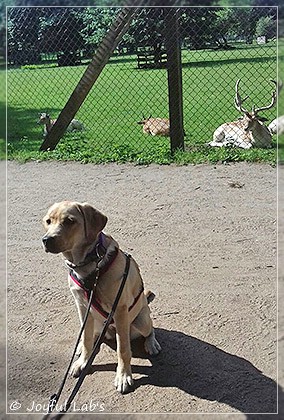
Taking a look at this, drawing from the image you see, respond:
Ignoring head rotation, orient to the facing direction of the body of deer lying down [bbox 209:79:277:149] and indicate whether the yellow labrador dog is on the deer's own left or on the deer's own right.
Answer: on the deer's own right

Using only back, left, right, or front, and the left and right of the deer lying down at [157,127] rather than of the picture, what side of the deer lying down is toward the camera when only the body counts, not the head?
left

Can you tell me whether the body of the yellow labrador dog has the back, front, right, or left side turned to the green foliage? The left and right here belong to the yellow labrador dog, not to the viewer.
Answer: back

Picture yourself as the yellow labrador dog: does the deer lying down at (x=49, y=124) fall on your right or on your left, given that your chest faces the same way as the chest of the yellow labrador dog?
on your right

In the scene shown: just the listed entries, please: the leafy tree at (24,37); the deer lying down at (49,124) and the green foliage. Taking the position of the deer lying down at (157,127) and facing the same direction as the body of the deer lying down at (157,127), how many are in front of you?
2

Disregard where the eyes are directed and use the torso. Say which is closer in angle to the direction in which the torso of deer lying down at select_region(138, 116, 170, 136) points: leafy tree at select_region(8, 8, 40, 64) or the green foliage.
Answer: the leafy tree

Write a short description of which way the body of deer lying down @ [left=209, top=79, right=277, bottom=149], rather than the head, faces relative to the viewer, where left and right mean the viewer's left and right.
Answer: facing the viewer and to the right of the viewer

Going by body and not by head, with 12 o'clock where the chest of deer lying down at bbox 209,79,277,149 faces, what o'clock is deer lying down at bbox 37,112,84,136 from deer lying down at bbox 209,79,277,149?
deer lying down at bbox 37,112,84,136 is roughly at 5 o'clock from deer lying down at bbox 209,79,277,149.

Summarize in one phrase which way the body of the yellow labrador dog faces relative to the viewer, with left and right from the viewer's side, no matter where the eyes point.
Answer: facing the viewer and to the left of the viewer

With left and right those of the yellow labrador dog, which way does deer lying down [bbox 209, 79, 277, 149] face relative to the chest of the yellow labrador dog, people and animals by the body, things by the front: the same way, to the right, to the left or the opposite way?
to the left

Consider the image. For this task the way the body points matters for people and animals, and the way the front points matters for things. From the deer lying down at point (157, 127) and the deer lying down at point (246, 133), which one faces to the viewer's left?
the deer lying down at point (157, 127)

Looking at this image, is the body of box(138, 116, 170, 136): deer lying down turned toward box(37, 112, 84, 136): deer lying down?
yes

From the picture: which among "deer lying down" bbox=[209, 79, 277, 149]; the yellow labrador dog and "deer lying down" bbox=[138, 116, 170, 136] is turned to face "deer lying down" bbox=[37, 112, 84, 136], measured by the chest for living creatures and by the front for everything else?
"deer lying down" bbox=[138, 116, 170, 136]
